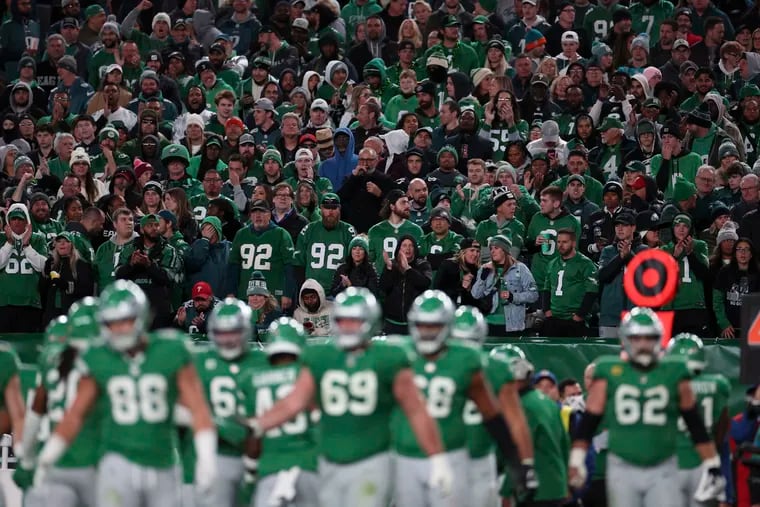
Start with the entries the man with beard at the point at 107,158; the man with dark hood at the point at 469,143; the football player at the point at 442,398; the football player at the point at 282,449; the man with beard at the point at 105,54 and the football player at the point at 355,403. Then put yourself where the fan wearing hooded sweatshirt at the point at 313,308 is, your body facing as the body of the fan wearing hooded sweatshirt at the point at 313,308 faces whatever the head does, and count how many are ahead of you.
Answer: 3

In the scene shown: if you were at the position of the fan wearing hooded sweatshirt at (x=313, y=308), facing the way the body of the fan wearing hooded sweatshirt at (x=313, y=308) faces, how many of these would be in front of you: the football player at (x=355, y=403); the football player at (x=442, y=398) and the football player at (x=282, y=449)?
3

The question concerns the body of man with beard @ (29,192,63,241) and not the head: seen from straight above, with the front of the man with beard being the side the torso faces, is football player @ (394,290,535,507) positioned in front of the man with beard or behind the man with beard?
in front

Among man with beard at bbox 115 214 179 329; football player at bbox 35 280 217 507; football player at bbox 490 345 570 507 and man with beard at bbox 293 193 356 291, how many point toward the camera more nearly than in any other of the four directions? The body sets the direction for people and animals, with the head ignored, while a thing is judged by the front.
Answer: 3

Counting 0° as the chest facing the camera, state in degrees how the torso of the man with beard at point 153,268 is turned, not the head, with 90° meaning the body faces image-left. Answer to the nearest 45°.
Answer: approximately 0°

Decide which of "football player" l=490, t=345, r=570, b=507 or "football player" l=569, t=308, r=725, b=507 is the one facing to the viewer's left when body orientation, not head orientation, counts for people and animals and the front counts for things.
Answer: "football player" l=490, t=345, r=570, b=507

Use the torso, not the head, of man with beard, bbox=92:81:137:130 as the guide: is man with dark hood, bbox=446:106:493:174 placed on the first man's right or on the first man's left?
on the first man's left

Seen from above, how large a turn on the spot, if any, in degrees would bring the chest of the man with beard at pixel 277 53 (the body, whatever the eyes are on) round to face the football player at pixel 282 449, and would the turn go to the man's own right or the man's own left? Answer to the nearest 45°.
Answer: approximately 45° to the man's own left

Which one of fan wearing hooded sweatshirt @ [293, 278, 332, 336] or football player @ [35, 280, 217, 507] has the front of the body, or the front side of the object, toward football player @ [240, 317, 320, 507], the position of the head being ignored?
the fan wearing hooded sweatshirt

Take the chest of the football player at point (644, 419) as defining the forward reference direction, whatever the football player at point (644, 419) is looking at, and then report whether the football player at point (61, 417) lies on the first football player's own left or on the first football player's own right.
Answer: on the first football player's own right

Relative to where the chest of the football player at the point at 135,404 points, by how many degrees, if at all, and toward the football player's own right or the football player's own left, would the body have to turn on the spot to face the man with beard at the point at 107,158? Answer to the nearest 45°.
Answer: approximately 180°

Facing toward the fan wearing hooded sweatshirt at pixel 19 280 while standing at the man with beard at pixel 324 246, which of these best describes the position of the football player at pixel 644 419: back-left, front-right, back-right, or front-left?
back-left
